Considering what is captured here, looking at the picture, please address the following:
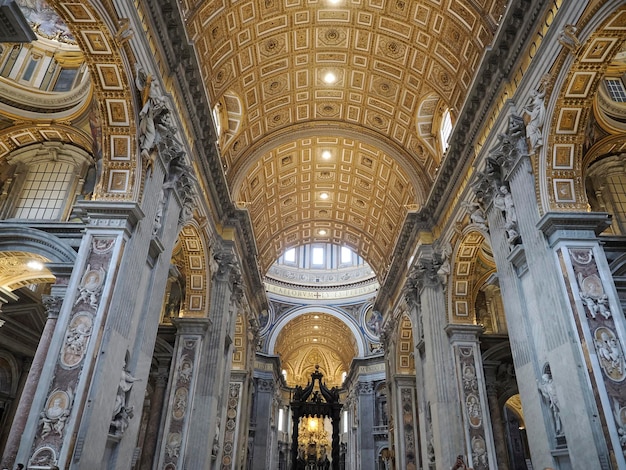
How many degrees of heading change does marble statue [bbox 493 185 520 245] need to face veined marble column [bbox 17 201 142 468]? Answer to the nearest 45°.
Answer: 0° — it already faces it

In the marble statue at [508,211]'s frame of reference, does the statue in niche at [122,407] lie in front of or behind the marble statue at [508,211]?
in front

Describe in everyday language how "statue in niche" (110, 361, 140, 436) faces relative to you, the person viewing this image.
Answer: facing the viewer and to the right of the viewer

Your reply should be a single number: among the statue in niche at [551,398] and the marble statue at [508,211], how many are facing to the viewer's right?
0

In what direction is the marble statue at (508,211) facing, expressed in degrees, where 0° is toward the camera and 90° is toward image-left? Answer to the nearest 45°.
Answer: approximately 45°

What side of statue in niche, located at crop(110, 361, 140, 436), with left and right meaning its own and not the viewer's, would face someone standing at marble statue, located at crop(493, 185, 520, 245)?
front

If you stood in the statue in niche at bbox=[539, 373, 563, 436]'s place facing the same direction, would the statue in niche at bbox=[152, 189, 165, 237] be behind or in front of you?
in front

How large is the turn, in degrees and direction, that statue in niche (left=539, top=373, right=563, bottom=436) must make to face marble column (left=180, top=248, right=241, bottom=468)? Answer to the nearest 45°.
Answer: approximately 45° to its right

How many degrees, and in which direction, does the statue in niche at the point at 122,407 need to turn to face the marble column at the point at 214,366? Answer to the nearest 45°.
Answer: approximately 90° to its left

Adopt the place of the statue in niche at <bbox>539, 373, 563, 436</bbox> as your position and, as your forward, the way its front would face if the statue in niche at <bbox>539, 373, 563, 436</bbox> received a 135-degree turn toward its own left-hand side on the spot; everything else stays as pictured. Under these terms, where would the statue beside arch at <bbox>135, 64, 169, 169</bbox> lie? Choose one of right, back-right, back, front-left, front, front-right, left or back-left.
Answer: back-right

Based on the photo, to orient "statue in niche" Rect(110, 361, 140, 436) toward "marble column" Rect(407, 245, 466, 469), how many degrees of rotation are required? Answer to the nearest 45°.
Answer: approximately 45° to its left

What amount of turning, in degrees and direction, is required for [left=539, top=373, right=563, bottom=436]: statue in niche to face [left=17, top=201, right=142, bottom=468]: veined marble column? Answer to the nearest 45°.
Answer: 0° — it already faces it

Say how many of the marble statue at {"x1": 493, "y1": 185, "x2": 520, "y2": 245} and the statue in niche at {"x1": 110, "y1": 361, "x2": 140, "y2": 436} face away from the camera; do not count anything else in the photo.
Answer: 0
